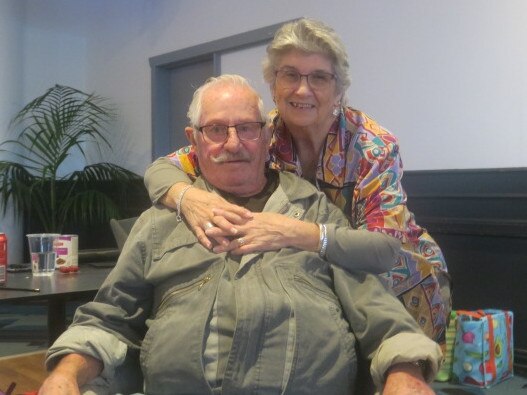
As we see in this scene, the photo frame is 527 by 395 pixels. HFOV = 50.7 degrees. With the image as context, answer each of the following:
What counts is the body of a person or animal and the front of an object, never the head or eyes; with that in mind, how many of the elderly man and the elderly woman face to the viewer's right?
0

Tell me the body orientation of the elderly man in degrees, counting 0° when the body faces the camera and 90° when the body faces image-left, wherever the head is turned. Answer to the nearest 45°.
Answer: approximately 0°

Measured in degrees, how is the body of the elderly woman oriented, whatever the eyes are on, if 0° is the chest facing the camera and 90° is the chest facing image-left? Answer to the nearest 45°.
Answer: approximately 45°

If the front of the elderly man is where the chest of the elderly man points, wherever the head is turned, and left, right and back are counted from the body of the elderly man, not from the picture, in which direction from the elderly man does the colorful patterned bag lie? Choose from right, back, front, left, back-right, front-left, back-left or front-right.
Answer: back-left

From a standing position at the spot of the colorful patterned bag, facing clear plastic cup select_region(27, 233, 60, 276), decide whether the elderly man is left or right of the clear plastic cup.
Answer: left

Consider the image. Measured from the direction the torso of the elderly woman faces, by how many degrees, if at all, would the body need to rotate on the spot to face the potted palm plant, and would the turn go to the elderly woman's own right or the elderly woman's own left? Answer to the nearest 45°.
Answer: approximately 90° to the elderly woman's own right

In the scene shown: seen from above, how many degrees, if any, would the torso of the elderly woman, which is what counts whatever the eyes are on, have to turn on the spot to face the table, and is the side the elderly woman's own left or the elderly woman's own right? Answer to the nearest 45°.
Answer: approximately 45° to the elderly woman's own right
